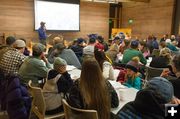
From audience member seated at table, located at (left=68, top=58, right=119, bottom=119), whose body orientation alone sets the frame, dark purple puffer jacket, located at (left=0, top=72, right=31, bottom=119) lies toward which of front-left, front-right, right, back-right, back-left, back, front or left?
front-left

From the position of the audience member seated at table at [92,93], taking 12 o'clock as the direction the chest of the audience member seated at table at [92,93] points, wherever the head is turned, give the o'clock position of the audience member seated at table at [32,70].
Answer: the audience member seated at table at [32,70] is roughly at 11 o'clock from the audience member seated at table at [92,93].

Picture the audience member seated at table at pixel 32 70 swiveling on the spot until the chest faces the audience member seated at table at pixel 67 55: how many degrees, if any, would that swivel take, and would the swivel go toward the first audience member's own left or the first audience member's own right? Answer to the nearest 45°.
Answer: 0° — they already face them

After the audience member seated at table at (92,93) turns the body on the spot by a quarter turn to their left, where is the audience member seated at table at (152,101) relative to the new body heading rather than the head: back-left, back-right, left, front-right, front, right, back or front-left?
back-left

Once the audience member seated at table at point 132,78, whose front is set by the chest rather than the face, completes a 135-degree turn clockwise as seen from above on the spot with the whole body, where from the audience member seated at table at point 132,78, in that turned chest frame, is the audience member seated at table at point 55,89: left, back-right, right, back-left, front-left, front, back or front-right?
back

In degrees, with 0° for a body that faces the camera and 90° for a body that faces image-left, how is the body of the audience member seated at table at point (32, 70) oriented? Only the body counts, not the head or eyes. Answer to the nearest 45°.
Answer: approximately 225°

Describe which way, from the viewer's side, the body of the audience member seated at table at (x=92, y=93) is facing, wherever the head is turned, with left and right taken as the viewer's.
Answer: facing away from the viewer

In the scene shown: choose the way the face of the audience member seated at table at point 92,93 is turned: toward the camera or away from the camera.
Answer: away from the camera

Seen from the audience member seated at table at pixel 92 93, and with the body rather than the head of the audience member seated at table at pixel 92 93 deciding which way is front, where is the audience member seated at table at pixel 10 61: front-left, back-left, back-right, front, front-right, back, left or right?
front-left
